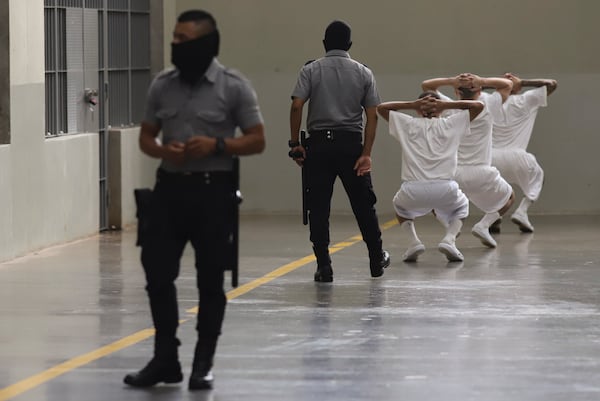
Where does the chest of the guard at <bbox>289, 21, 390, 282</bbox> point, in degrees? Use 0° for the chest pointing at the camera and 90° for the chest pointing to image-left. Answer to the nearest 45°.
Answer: approximately 180°
